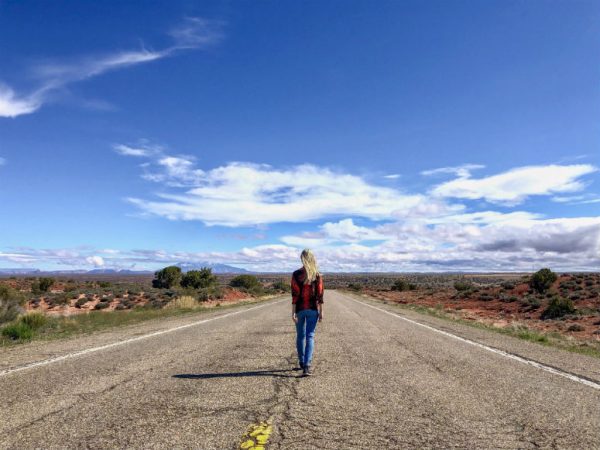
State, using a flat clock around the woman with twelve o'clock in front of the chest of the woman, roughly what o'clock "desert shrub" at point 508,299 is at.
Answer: The desert shrub is roughly at 1 o'clock from the woman.

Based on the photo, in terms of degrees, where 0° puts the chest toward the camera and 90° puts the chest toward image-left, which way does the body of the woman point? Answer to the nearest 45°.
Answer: approximately 180°

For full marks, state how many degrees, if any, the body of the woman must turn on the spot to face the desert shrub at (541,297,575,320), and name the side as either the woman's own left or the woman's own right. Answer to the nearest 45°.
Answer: approximately 45° to the woman's own right

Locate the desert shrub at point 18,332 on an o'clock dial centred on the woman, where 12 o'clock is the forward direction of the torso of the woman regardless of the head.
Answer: The desert shrub is roughly at 10 o'clock from the woman.

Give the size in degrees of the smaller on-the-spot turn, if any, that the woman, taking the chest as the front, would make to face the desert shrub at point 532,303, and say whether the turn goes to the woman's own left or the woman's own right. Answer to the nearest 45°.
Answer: approximately 45° to the woman's own right
